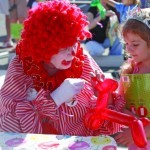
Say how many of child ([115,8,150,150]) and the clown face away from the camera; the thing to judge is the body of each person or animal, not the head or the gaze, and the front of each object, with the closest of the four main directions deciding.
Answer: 0

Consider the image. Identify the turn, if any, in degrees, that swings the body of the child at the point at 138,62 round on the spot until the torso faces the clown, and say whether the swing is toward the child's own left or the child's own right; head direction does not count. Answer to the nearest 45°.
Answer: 0° — they already face them

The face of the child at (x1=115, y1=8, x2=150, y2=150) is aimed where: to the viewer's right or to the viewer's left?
to the viewer's left

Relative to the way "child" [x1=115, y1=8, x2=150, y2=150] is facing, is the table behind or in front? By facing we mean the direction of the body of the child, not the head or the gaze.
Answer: in front

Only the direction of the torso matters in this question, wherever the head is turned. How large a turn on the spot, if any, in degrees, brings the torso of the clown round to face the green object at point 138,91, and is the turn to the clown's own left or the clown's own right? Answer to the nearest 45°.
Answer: approximately 45° to the clown's own left

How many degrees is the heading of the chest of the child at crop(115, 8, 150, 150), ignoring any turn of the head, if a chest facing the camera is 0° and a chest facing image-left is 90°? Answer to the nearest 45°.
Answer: approximately 45°

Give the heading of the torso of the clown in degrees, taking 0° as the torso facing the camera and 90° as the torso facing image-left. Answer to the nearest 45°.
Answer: approximately 315°
